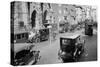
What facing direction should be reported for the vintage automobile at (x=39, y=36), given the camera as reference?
facing the viewer and to the left of the viewer
